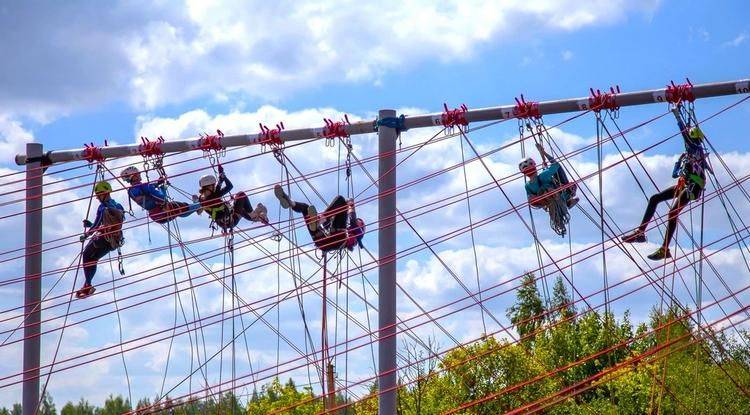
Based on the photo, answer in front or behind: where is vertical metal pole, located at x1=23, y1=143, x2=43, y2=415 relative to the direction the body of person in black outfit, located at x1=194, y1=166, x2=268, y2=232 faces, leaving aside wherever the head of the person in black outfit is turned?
behind

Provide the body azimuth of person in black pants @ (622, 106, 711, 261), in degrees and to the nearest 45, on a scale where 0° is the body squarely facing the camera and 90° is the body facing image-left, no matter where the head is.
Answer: approximately 90°

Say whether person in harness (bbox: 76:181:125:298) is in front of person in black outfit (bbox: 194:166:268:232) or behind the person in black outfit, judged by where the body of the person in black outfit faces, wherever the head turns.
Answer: behind

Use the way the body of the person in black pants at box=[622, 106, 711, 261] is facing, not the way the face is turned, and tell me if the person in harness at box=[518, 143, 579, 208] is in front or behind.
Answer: in front

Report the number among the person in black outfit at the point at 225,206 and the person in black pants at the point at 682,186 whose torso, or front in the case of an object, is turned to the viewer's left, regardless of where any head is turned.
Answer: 1

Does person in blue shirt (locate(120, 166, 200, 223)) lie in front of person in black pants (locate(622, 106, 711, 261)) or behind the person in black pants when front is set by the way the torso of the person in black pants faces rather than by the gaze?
in front

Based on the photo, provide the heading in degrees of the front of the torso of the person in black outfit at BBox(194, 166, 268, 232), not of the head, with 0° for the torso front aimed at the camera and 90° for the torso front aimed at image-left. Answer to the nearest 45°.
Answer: approximately 270°
